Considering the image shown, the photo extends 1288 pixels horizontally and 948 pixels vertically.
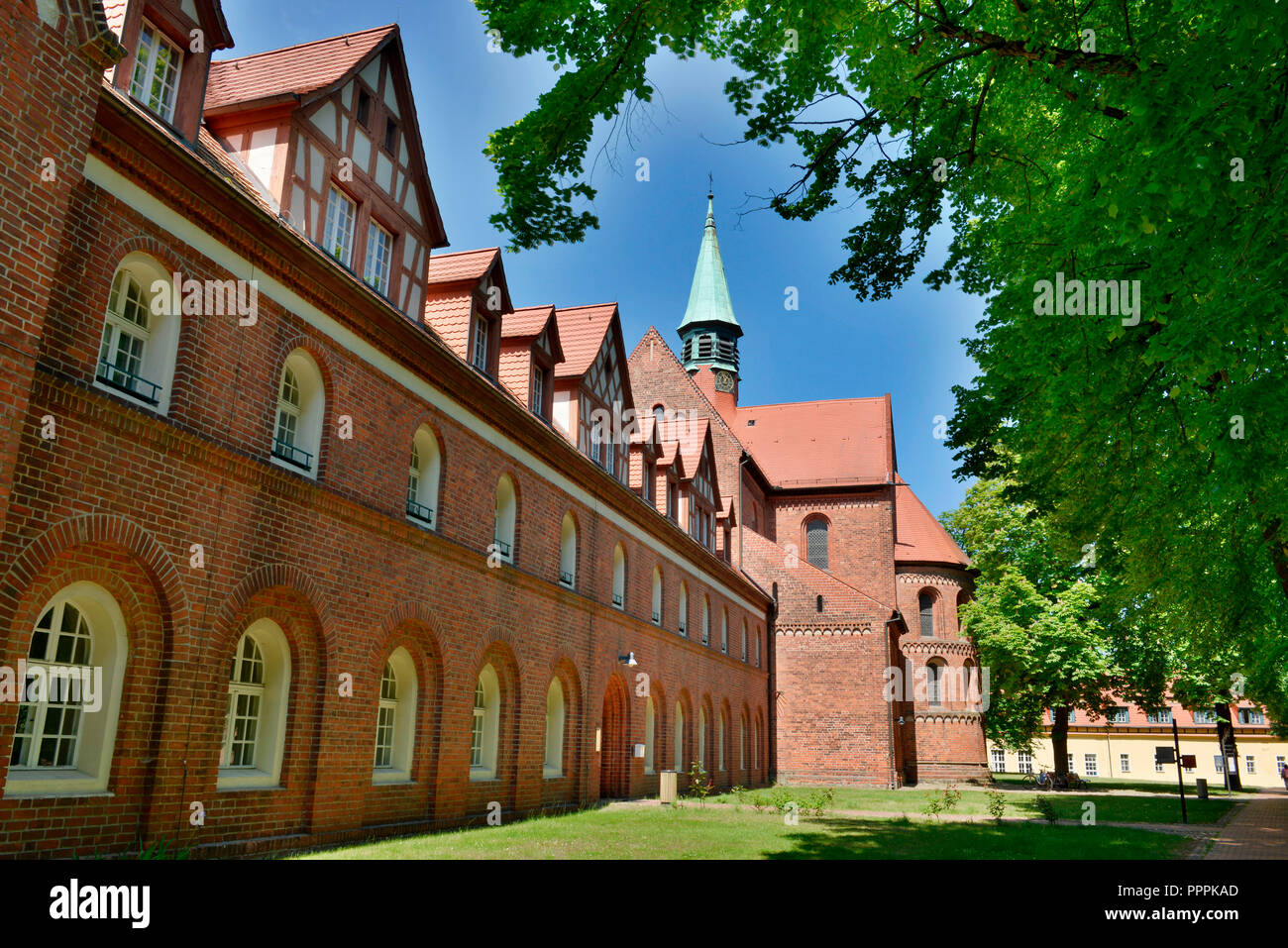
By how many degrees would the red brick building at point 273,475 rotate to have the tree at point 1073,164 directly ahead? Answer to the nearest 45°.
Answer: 0° — it already faces it

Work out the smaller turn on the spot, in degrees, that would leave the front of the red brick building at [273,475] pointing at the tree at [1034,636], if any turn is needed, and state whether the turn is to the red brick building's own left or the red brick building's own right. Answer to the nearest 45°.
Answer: approximately 90° to the red brick building's own left

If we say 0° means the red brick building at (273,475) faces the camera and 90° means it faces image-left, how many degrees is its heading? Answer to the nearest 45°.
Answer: approximately 315°
